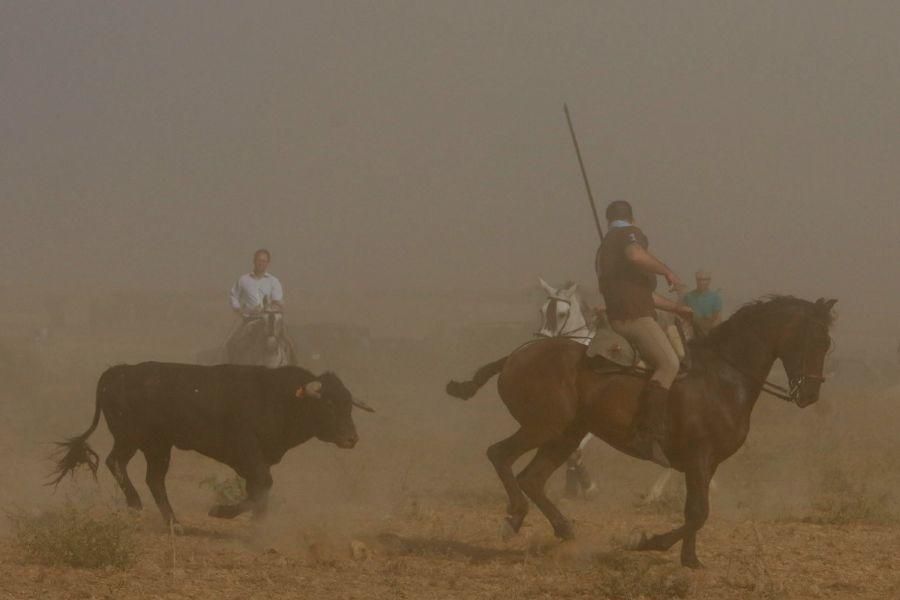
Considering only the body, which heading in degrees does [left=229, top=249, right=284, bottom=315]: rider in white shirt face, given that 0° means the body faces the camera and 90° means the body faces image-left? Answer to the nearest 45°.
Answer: approximately 0°

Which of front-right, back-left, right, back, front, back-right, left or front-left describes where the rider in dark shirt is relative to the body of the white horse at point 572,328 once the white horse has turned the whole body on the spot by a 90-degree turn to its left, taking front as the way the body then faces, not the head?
front-right

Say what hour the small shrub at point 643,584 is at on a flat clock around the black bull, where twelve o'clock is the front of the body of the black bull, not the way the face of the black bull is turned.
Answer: The small shrub is roughly at 2 o'clock from the black bull.

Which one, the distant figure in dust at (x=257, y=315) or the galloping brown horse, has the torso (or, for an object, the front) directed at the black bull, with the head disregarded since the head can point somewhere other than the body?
the distant figure in dust

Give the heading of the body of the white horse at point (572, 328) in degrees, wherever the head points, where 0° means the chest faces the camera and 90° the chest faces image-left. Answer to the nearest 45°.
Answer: approximately 45°

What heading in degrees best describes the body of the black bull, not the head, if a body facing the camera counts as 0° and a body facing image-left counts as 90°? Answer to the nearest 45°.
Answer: approximately 270°

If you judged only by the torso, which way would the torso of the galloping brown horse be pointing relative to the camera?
to the viewer's right

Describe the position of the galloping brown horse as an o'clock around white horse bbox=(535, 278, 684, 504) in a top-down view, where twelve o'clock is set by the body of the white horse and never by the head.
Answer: The galloping brown horse is roughly at 10 o'clock from the white horse.

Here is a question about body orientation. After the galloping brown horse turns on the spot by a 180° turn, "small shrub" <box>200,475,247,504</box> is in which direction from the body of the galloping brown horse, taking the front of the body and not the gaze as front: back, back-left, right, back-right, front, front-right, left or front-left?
front-right

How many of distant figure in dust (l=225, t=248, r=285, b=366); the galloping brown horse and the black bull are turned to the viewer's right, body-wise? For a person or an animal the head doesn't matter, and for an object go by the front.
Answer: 2

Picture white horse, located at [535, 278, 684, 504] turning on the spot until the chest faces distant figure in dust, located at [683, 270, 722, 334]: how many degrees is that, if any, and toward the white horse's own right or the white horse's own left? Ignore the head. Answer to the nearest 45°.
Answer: approximately 180°

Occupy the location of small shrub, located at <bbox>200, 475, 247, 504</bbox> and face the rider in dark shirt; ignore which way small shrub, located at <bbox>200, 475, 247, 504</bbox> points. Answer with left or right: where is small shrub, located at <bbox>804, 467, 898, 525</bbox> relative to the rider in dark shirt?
left

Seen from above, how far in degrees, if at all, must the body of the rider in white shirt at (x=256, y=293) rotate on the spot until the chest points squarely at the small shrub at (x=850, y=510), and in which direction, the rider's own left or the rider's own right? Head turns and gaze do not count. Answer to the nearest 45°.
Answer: approximately 45° to the rider's own left

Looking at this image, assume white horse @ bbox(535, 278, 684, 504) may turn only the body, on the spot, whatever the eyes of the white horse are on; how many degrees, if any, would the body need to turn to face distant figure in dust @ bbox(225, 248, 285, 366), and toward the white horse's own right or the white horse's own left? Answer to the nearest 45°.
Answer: approximately 90° to the white horse's own right

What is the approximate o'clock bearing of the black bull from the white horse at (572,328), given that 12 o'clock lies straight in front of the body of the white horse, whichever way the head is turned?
The black bull is roughly at 12 o'clock from the white horse.

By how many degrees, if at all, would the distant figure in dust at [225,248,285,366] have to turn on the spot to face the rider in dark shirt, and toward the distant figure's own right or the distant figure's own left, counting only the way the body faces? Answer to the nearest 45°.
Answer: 0° — they already face them

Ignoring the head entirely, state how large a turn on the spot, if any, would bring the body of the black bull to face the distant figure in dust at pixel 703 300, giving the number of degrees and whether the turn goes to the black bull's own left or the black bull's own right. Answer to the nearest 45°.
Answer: approximately 45° to the black bull's own left
